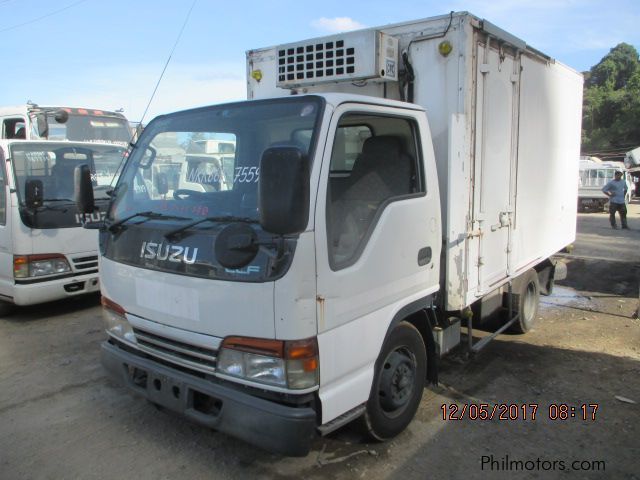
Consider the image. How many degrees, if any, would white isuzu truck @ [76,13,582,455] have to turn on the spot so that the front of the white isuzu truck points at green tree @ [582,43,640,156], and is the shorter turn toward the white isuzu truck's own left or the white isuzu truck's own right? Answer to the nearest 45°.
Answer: approximately 180°

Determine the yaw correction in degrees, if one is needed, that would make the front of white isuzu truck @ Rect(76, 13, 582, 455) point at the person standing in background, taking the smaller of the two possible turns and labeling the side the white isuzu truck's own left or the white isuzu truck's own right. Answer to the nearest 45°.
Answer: approximately 180°

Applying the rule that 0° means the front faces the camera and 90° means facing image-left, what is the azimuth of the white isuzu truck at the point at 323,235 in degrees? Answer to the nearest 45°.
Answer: approximately 45°

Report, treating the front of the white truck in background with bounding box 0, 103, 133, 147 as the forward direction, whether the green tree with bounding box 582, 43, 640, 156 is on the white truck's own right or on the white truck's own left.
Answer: on the white truck's own left

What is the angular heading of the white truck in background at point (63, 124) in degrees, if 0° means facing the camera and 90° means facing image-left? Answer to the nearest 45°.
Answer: approximately 315°
